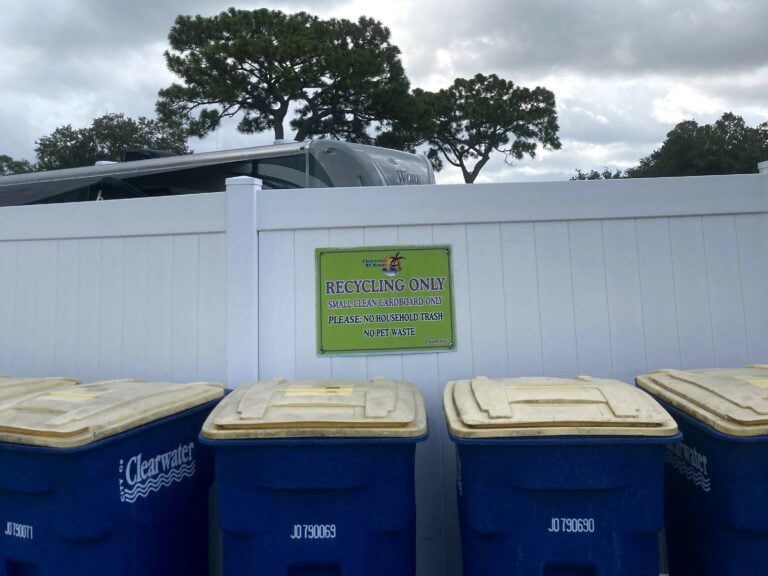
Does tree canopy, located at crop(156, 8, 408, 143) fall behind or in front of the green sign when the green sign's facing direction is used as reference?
behind

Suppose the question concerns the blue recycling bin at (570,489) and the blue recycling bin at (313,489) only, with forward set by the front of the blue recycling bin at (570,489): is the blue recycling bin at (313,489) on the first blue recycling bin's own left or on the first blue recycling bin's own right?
on the first blue recycling bin's own right

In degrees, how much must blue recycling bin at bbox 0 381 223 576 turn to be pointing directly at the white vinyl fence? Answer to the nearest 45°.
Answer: approximately 135° to its left

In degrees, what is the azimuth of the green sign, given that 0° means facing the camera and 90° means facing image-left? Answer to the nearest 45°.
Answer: approximately 0°

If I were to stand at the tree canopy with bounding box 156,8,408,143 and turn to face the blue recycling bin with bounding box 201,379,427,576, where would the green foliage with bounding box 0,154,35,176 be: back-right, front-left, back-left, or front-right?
back-right

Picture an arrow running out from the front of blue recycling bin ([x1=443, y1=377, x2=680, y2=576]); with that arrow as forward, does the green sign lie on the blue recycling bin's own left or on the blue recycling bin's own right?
on the blue recycling bin's own right

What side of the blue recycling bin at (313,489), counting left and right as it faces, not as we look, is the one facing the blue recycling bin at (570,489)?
left

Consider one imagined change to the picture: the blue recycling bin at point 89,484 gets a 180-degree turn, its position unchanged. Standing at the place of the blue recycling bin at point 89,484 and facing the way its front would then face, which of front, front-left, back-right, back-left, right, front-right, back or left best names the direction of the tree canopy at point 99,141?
front-left

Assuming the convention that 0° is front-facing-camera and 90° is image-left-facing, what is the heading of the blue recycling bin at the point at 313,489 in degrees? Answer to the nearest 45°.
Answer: approximately 0°
